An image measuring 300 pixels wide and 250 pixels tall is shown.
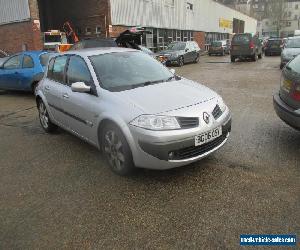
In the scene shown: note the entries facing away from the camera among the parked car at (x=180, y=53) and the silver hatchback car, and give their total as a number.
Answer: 0

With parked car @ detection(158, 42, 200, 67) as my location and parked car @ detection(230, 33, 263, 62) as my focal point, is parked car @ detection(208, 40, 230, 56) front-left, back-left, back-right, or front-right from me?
front-left

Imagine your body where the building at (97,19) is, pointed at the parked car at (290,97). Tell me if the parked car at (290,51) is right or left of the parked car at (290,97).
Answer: left

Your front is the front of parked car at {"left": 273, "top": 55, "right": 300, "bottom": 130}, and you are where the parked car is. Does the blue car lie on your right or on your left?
on your left

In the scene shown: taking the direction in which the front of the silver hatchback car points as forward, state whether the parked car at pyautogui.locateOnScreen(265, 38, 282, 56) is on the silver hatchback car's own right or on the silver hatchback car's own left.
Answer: on the silver hatchback car's own left

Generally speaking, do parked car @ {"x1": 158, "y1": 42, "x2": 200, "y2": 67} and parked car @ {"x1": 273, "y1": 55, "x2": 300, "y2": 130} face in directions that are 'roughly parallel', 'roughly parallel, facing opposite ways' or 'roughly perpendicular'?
roughly parallel, facing opposite ways

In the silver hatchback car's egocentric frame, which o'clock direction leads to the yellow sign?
The yellow sign is roughly at 8 o'clock from the silver hatchback car.

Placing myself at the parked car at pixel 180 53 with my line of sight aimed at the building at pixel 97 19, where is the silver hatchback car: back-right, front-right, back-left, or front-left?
back-left

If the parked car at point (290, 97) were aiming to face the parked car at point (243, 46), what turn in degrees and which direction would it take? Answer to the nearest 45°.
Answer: approximately 45° to its left

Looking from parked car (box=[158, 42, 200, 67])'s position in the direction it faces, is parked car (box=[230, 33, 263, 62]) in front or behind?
behind

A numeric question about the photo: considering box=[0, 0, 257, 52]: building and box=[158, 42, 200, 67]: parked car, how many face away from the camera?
0

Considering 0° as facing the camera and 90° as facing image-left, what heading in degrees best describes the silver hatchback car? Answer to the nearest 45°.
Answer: approximately 315°

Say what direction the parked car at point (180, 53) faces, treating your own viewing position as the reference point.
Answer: facing the viewer and to the left of the viewer
